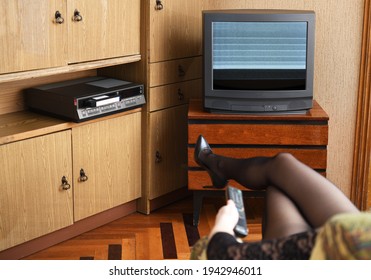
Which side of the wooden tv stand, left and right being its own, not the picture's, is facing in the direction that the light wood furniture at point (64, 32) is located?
right

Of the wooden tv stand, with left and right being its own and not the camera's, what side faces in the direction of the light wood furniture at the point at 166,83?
right

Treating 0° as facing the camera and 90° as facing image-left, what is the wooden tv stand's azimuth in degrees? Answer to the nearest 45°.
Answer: approximately 0°
